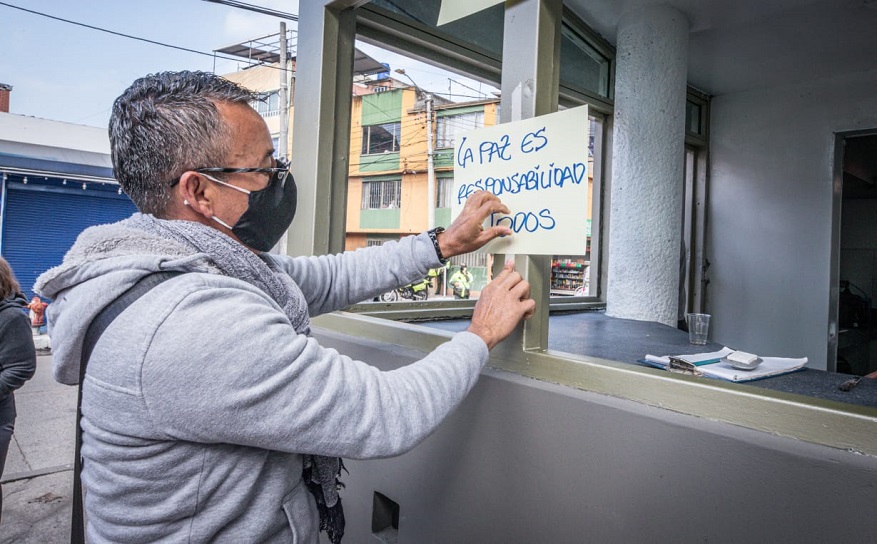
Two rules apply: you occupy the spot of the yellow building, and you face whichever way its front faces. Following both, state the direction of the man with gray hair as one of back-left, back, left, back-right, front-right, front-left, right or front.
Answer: front

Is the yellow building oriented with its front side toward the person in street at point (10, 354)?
yes

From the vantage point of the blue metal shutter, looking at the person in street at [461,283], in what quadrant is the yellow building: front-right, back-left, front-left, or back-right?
front-left

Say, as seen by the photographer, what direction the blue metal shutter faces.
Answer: facing the viewer and to the right of the viewer

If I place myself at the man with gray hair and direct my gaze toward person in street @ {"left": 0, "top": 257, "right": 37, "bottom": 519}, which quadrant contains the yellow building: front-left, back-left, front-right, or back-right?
front-right

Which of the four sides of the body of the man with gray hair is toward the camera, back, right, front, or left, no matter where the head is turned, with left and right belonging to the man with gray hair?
right

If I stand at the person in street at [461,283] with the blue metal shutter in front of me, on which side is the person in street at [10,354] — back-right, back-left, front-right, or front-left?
front-left

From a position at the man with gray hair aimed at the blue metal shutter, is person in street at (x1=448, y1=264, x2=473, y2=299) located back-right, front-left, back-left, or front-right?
front-right

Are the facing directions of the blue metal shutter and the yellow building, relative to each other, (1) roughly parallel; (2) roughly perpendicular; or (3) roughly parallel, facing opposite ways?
roughly perpendicular

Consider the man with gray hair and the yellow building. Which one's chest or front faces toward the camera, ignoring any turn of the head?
the yellow building

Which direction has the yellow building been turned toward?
toward the camera

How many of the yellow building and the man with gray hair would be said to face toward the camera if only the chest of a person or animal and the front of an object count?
1

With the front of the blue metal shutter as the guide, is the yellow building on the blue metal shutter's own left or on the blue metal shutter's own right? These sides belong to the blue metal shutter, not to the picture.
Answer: on the blue metal shutter's own left

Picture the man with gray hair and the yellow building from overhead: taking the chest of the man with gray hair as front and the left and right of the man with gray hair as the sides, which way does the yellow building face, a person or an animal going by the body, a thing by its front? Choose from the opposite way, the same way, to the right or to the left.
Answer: to the right

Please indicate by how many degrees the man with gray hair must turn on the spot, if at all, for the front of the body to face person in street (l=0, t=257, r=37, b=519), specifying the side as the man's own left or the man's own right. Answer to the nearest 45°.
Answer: approximately 135° to the man's own left

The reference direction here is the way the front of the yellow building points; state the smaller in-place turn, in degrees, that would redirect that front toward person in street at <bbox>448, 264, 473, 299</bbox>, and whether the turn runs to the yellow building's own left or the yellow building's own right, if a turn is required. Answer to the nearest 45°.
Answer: approximately 45° to the yellow building's own left
